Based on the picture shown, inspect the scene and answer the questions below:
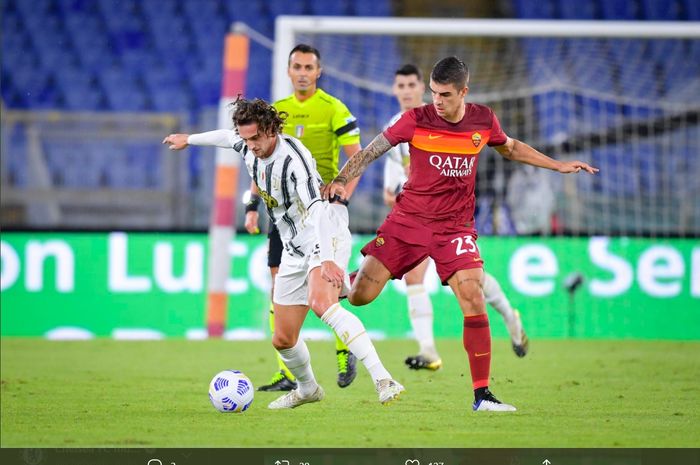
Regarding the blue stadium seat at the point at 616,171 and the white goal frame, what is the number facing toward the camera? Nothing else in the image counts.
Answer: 2

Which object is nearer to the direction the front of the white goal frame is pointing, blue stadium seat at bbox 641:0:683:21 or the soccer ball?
the soccer ball

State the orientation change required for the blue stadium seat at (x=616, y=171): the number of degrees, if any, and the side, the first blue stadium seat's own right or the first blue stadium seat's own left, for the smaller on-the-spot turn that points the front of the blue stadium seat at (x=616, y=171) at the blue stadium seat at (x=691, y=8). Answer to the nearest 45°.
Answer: approximately 180°

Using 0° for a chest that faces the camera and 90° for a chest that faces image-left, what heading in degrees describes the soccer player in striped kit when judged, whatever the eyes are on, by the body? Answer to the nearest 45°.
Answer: approximately 45°

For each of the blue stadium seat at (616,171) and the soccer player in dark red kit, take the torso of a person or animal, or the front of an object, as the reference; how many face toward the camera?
2

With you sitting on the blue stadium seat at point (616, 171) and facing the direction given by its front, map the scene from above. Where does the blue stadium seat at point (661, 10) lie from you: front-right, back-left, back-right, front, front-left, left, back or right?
back

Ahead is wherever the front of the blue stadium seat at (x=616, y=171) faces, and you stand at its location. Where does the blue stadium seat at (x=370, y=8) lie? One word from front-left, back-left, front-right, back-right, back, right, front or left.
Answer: back-right

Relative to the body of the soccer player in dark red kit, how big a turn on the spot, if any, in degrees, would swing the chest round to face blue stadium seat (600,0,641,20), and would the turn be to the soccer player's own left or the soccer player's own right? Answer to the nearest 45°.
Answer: approximately 180°

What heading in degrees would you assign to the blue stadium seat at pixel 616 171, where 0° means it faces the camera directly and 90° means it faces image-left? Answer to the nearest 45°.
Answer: approximately 0°
